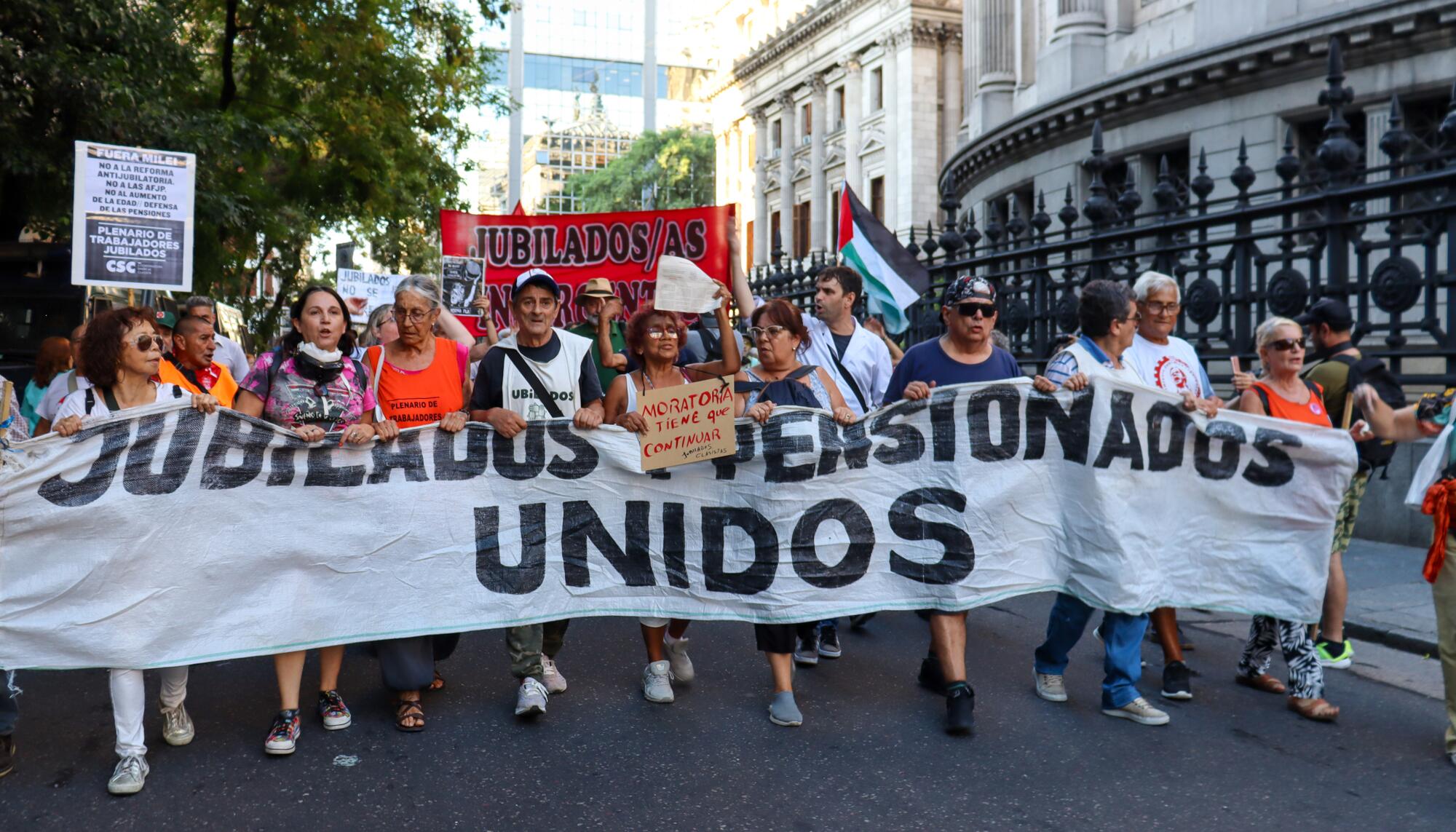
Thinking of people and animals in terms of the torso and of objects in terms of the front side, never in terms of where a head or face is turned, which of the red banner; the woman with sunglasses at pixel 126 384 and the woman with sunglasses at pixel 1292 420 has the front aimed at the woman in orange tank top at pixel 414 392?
the red banner

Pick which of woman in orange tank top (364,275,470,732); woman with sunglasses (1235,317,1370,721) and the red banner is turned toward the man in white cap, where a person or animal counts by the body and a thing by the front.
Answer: the red banner

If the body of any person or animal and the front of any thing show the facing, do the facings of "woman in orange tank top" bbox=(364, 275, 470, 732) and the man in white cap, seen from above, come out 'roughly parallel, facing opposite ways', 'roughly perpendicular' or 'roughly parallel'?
roughly parallel

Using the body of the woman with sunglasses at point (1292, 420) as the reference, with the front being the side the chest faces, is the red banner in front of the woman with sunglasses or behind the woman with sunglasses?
behind

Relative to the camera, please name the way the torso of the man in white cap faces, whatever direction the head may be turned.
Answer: toward the camera

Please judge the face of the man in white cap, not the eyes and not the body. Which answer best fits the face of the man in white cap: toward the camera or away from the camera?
toward the camera

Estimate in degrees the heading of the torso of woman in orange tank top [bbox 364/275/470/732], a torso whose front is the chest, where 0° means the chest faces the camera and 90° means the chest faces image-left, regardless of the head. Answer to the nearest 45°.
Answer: approximately 0°

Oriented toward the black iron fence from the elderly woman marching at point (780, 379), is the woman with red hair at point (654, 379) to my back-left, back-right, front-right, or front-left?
back-left

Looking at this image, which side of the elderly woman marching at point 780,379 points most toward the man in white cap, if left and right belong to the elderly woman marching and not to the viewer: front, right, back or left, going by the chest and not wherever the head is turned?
right

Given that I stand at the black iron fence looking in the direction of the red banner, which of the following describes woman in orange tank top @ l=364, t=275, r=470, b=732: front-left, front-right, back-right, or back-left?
front-left

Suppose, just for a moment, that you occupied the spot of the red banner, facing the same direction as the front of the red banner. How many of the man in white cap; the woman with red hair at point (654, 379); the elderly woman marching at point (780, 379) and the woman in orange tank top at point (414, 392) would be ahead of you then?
4

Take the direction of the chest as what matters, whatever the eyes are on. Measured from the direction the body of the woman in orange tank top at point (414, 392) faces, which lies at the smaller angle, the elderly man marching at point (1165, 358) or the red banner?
the elderly man marching

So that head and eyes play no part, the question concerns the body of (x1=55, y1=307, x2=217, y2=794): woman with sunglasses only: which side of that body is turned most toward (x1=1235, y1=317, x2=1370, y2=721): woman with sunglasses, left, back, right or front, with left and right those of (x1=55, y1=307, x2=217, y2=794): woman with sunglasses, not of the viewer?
left

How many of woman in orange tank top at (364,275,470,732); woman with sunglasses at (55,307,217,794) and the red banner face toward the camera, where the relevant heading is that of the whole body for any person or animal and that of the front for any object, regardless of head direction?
3

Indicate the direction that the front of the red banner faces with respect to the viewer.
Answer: facing the viewer

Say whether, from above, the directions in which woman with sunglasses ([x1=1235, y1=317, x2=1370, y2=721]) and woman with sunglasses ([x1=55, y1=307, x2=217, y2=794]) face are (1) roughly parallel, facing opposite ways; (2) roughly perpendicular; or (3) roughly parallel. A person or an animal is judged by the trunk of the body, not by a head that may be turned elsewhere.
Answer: roughly parallel

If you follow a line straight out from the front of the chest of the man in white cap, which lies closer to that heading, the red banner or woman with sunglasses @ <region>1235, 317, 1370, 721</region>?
the woman with sunglasses
